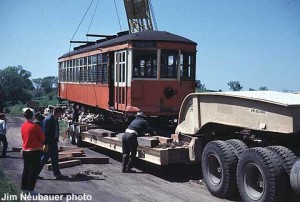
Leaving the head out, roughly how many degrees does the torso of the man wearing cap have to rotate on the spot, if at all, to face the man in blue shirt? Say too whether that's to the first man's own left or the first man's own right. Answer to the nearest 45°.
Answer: approximately 135° to the first man's own left

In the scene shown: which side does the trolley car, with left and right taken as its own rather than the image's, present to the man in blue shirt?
right

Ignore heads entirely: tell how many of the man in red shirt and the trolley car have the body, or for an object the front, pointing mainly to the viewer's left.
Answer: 0

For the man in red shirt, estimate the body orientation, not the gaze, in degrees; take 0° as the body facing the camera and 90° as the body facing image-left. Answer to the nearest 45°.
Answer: approximately 225°

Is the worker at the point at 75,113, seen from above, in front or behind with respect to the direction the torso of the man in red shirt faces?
in front

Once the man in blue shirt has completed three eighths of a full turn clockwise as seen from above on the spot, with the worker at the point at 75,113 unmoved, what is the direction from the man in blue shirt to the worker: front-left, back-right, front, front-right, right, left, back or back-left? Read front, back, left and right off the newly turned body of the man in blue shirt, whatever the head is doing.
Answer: back-right

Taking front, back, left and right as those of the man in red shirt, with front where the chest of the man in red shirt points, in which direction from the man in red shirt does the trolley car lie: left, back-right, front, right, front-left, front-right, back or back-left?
front
